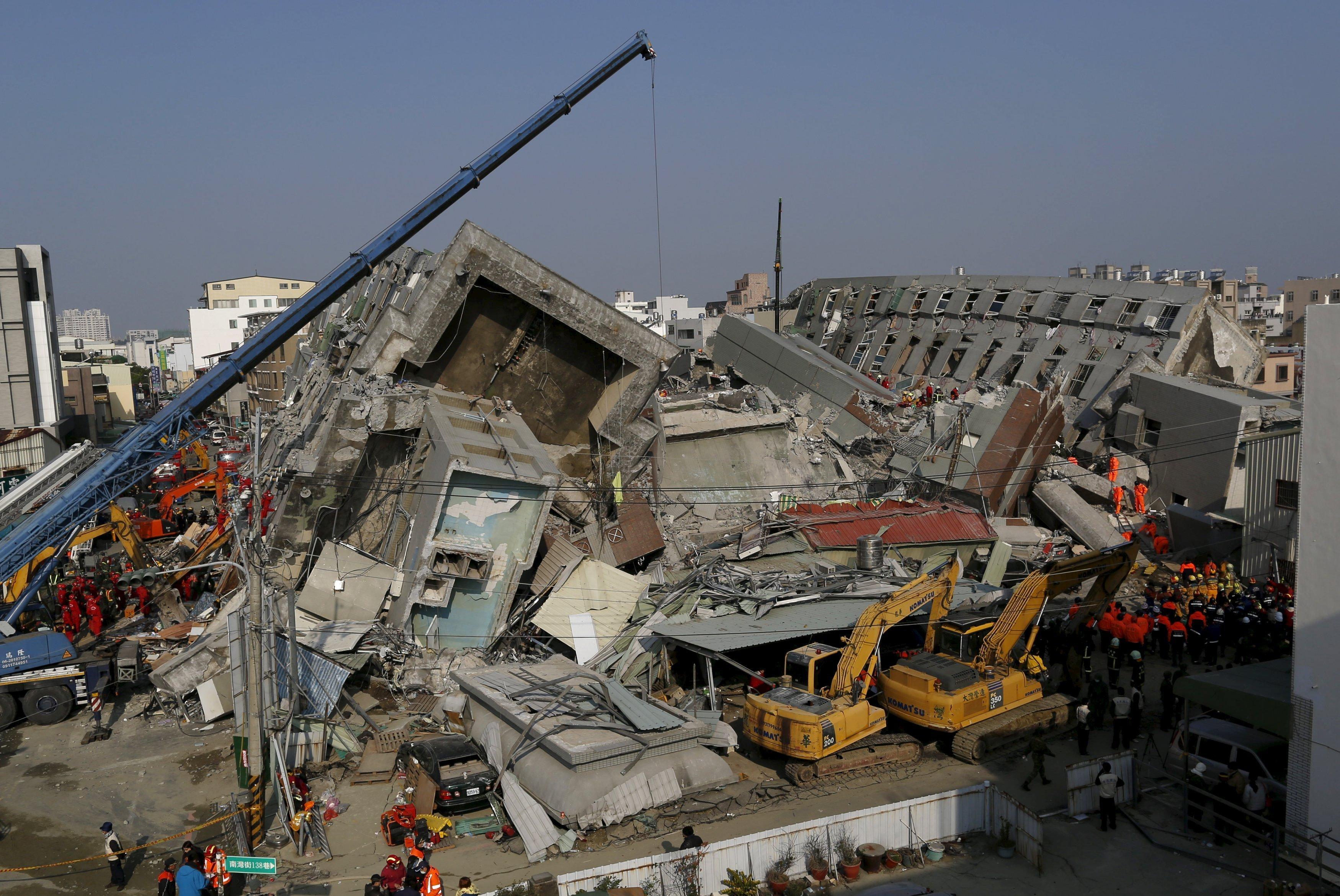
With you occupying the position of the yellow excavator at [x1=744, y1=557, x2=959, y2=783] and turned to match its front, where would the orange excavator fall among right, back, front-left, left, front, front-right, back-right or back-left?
left

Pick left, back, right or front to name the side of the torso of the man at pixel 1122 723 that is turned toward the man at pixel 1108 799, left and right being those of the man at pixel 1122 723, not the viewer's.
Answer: back

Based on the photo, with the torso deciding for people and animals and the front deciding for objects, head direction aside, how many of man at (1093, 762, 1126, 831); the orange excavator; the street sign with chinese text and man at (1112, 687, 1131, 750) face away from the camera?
2

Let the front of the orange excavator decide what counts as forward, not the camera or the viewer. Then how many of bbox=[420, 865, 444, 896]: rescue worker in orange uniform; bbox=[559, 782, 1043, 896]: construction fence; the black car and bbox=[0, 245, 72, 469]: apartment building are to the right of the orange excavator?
3

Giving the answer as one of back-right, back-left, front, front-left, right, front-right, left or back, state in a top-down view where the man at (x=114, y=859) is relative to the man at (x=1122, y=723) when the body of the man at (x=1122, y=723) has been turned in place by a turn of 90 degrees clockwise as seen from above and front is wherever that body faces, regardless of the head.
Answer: back-right

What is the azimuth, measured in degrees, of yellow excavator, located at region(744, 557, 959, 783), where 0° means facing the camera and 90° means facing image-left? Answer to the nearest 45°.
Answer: approximately 225°

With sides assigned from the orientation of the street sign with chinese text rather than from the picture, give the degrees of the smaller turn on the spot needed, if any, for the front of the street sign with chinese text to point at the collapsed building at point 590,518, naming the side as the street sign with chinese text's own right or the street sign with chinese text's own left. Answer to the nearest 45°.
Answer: approximately 135° to the street sign with chinese text's own left

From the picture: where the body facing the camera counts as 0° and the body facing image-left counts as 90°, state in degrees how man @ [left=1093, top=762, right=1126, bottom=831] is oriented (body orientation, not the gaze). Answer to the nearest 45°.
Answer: approximately 180°

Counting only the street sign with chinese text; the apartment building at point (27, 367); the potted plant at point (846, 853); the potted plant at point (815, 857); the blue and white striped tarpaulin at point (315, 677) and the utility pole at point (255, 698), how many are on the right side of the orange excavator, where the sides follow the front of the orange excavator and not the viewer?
5

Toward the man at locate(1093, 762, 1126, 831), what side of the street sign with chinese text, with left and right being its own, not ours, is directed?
left

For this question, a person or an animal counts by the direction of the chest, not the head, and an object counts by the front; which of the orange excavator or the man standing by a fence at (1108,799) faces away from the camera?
the man standing by a fence

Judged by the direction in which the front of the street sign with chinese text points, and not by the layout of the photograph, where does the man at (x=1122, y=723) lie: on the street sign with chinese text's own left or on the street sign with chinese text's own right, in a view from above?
on the street sign with chinese text's own left

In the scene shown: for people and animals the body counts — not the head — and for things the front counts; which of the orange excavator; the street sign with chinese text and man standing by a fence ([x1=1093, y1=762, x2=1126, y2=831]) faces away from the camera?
the man standing by a fence

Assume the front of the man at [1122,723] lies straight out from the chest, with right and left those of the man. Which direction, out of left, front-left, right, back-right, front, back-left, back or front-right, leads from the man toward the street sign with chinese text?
back-left

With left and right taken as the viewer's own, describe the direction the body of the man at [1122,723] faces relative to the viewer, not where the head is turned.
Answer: facing away from the viewer

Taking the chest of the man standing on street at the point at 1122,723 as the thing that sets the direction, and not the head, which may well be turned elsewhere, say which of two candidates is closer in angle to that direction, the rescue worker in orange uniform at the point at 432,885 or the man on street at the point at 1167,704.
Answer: the man on street
